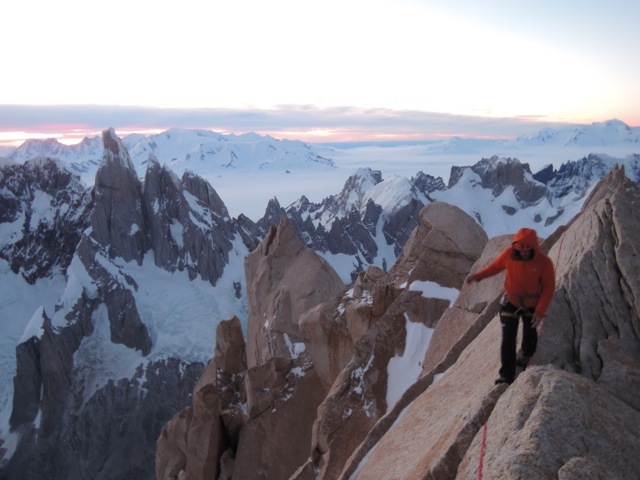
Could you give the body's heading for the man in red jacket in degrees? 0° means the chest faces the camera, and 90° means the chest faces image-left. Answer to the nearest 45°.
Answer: approximately 0°

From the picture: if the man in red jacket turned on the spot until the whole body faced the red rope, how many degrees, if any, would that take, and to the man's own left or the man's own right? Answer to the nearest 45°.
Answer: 0° — they already face it
